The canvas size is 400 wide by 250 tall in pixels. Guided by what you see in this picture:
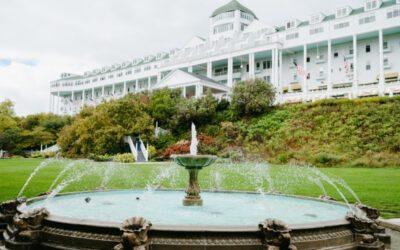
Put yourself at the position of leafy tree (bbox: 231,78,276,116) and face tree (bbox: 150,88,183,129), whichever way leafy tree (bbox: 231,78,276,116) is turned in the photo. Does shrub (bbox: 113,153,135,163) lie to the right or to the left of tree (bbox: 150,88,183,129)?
left

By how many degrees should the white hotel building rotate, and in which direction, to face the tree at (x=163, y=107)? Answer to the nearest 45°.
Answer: approximately 45° to its right

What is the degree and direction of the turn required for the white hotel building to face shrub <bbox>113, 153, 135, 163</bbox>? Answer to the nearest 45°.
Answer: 0° — it already faces it

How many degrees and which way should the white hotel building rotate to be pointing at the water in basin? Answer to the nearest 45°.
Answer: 0° — it already faces it

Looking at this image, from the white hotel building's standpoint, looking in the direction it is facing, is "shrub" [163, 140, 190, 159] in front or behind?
in front

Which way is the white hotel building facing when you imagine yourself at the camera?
facing the viewer and to the left of the viewer

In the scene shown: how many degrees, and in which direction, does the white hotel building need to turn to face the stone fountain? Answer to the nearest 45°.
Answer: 0° — it already faces it

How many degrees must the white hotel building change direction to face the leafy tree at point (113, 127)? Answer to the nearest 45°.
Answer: approximately 45° to its right
